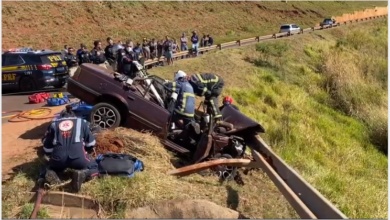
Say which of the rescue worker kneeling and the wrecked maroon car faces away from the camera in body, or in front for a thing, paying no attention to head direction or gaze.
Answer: the rescue worker kneeling

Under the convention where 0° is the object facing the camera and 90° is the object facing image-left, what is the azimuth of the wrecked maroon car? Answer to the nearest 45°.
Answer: approximately 270°

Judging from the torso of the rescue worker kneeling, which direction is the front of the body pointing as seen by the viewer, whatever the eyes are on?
away from the camera

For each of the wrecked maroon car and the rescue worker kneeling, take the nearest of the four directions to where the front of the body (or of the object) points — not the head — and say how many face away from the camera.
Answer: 1
